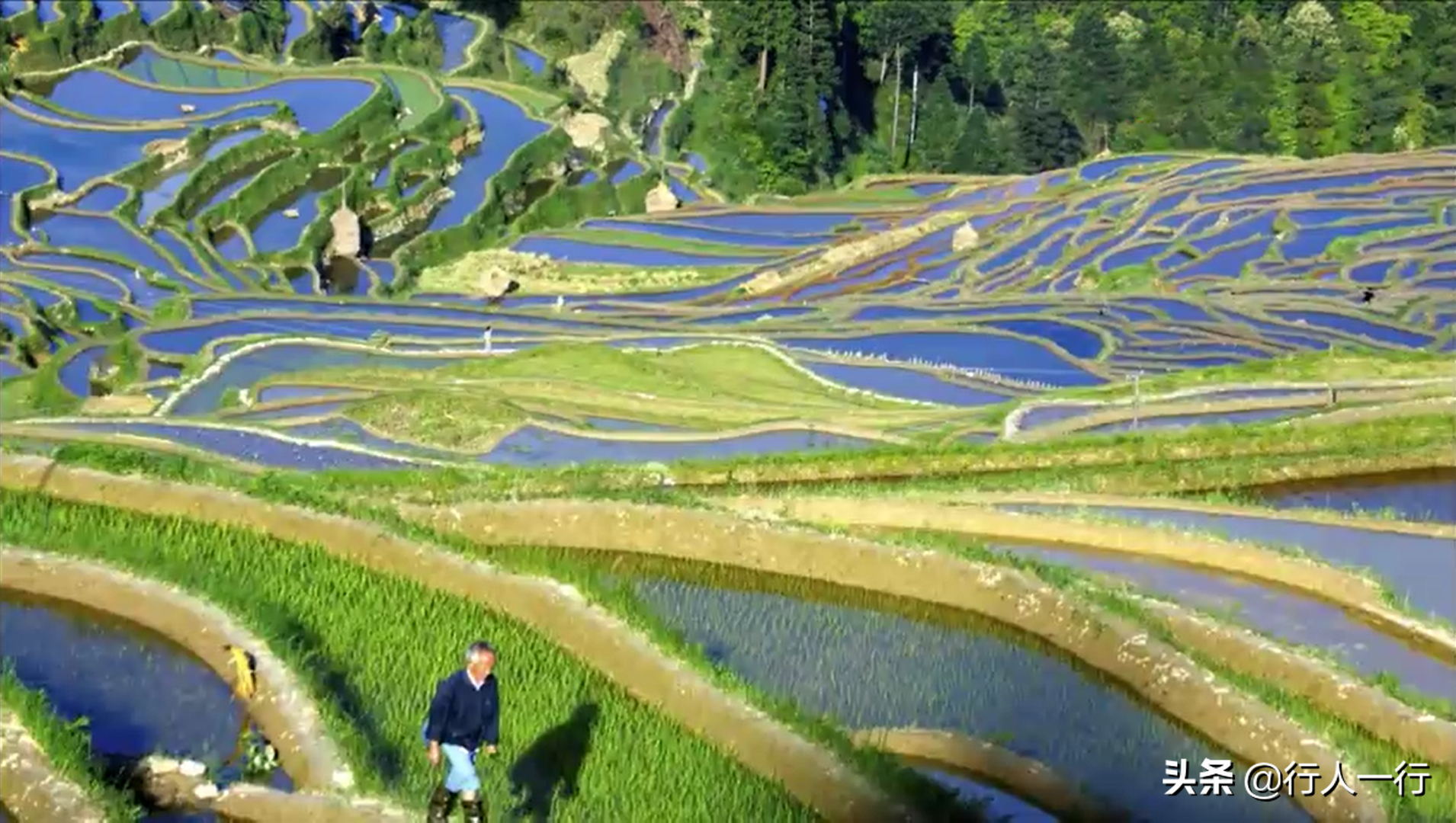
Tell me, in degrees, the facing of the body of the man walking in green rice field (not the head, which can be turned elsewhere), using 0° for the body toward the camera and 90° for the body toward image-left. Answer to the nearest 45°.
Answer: approximately 315°

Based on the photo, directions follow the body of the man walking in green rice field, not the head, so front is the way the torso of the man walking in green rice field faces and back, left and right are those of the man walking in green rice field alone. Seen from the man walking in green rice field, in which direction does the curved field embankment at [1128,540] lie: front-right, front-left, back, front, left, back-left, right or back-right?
left

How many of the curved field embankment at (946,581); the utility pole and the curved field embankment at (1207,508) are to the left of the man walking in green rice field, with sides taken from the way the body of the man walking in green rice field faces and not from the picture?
3

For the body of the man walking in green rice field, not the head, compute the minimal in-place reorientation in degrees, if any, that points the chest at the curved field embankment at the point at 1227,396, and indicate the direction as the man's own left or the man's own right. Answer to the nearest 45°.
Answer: approximately 90° to the man's own left

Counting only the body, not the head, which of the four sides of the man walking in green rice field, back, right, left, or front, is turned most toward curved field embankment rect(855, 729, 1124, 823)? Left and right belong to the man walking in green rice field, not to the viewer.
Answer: left

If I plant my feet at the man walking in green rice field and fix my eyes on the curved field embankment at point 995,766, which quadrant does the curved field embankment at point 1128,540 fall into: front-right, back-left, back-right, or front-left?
front-left

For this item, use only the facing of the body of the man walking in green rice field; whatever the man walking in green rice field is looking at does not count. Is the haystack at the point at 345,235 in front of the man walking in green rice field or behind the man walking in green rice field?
behind

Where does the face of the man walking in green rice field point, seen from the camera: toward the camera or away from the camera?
toward the camera

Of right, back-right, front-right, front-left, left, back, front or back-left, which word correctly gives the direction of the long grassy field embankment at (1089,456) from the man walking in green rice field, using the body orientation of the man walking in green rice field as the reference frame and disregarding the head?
left

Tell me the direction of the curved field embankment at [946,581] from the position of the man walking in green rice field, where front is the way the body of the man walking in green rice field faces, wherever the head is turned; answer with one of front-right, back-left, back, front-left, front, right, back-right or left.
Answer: left

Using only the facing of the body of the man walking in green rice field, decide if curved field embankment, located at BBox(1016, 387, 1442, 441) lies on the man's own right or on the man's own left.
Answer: on the man's own left

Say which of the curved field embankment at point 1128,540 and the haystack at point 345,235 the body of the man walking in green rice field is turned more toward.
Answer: the curved field embankment
